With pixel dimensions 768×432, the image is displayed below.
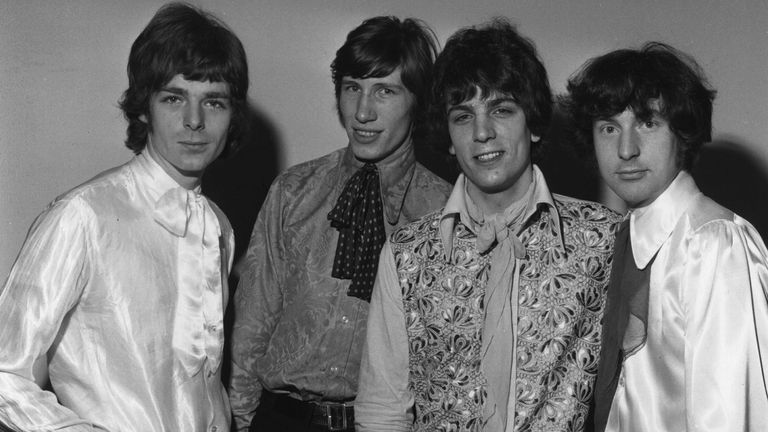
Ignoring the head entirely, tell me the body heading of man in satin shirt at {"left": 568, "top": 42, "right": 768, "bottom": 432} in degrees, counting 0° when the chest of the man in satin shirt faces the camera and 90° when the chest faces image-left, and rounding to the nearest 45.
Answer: approximately 45°

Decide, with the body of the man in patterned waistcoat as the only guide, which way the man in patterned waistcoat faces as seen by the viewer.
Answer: toward the camera

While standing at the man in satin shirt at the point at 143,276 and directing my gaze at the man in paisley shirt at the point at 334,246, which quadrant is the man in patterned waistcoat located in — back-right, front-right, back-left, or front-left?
front-right

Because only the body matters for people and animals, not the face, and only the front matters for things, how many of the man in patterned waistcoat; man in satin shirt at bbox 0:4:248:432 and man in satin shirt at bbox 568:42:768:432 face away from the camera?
0

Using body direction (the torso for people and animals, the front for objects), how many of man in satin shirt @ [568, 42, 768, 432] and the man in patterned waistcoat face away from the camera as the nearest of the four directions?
0

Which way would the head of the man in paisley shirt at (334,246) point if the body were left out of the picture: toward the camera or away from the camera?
toward the camera

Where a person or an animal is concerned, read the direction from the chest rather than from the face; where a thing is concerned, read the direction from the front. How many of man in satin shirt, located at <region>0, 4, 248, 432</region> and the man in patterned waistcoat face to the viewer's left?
0

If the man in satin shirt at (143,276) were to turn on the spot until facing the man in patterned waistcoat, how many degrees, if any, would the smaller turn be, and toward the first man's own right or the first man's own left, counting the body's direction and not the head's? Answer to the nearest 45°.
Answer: approximately 45° to the first man's own left

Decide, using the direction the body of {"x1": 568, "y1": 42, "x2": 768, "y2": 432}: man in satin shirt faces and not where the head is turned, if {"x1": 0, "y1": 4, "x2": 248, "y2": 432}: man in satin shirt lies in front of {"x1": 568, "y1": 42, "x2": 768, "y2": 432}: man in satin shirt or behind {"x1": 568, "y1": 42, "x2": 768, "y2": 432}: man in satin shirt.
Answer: in front
